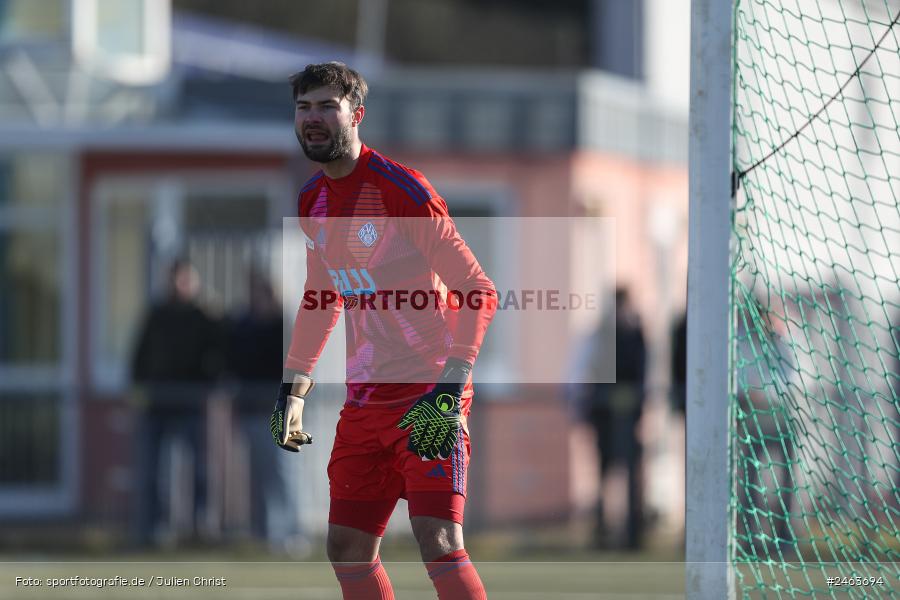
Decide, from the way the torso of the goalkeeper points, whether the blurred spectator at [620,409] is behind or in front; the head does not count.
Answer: behind

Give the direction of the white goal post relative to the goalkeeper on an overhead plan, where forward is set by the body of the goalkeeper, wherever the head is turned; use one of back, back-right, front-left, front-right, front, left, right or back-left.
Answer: back-left

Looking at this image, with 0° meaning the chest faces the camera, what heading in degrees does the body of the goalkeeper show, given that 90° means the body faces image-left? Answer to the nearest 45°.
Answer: approximately 45°

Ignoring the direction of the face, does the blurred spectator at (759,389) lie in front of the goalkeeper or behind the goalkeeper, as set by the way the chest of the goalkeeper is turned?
behind

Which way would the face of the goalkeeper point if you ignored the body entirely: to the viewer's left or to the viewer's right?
to the viewer's left

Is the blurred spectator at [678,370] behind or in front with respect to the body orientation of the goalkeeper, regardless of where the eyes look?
behind
